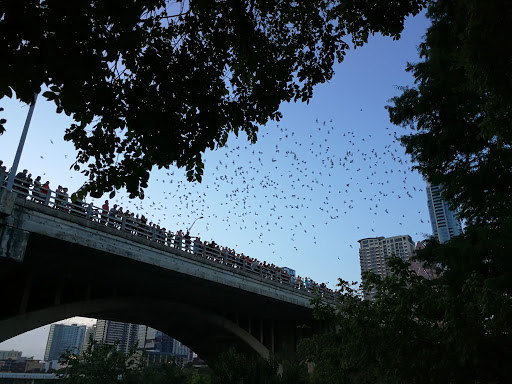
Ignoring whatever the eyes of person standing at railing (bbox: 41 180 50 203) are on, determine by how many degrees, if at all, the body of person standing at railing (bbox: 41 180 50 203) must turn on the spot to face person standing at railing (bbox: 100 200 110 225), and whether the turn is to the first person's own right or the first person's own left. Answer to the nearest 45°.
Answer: approximately 90° to the first person's own left

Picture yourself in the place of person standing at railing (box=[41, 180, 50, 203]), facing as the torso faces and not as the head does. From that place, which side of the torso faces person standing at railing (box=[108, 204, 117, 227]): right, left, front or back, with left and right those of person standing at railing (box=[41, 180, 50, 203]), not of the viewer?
left

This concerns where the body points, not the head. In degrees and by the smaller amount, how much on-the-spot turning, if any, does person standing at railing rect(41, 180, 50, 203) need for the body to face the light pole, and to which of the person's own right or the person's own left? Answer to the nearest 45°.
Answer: approximately 135° to the person's own right

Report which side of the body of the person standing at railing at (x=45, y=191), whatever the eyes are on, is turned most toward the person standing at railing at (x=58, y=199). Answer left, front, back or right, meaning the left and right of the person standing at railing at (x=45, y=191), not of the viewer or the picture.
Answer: left

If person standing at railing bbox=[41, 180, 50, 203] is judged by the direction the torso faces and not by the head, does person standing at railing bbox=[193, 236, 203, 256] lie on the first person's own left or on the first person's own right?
on the first person's own left

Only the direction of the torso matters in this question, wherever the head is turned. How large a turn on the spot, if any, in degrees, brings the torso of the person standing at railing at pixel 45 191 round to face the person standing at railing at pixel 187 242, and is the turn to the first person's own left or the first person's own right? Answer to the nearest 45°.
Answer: approximately 90° to the first person's own left

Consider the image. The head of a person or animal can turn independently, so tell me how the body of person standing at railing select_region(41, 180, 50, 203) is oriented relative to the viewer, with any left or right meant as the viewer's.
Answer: facing the viewer and to the right of the viewer

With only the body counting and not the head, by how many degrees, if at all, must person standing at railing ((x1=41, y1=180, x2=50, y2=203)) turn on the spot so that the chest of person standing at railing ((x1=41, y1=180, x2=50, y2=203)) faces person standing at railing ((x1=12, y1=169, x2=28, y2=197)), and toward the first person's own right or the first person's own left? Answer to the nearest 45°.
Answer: approximately 135° to the first person's own right
